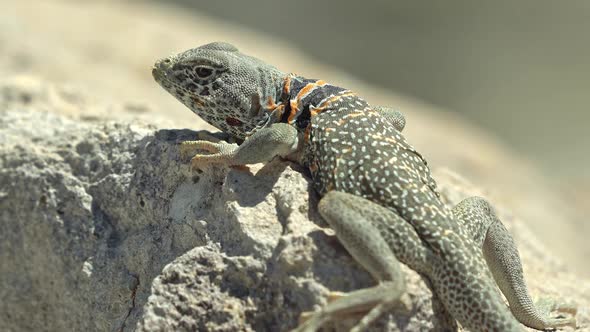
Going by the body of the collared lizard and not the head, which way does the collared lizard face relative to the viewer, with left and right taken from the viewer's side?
facing away from the viewer and to the left of the viewer
